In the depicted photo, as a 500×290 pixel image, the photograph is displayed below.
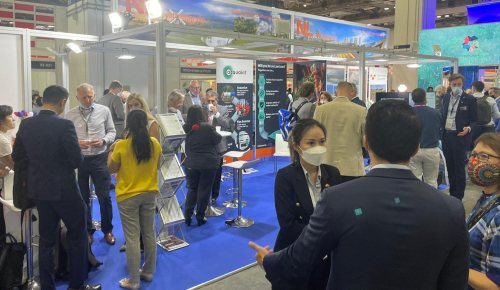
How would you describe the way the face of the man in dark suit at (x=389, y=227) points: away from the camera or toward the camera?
away from the camera

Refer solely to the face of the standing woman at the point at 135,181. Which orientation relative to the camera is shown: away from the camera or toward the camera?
away from the camera

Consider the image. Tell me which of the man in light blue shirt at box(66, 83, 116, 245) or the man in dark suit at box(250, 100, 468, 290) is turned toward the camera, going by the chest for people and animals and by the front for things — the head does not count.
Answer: the man in light blue shirt

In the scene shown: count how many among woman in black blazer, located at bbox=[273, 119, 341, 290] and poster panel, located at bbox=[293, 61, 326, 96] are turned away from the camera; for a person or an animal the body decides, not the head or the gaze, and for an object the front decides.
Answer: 0

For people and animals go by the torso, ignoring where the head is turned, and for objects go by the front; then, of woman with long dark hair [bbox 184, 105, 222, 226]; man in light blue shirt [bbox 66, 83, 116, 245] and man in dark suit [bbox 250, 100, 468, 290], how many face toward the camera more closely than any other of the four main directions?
1

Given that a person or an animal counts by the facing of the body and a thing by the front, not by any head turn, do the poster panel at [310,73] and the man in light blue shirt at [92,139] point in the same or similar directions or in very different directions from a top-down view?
same or similar directions

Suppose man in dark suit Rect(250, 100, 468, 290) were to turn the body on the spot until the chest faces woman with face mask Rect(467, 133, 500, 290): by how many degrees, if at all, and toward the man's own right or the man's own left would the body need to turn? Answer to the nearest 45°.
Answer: approximately 45° to the man's own right

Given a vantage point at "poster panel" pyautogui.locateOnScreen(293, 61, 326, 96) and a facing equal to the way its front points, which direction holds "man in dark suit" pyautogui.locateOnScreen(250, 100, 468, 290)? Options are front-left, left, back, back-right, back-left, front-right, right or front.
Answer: front

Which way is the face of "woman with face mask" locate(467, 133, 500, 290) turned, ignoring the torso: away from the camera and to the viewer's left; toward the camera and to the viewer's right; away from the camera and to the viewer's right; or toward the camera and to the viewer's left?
toward the camera and to the viewer's left

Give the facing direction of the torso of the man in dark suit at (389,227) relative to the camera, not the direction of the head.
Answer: away from the camera

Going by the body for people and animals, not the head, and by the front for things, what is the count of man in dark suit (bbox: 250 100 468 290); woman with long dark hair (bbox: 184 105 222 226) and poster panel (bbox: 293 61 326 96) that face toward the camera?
1

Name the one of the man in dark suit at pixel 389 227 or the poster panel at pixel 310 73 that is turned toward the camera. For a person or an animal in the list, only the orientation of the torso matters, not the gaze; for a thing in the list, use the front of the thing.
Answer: the poster panel

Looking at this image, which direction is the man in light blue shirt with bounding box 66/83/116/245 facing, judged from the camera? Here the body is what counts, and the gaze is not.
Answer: toward the camera

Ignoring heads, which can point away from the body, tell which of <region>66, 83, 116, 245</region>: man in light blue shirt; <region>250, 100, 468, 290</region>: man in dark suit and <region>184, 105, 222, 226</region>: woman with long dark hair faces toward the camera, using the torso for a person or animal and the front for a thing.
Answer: the man in light blue shirt

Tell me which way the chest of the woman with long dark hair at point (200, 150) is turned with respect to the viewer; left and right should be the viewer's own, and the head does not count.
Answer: facing away from the viewer and to the right of the viewer

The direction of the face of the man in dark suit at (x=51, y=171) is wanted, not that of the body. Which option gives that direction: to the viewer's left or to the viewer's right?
to the viewer's right
